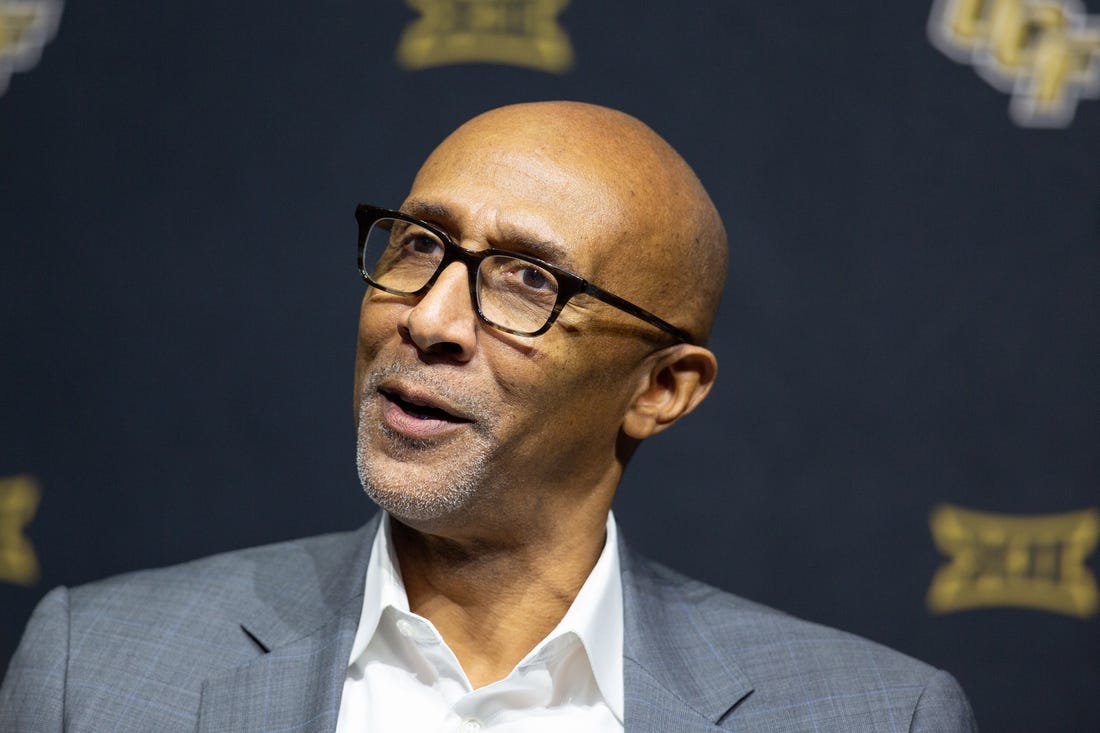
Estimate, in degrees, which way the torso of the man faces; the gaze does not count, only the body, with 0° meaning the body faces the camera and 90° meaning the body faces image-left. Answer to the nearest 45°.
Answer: approximately 0°
